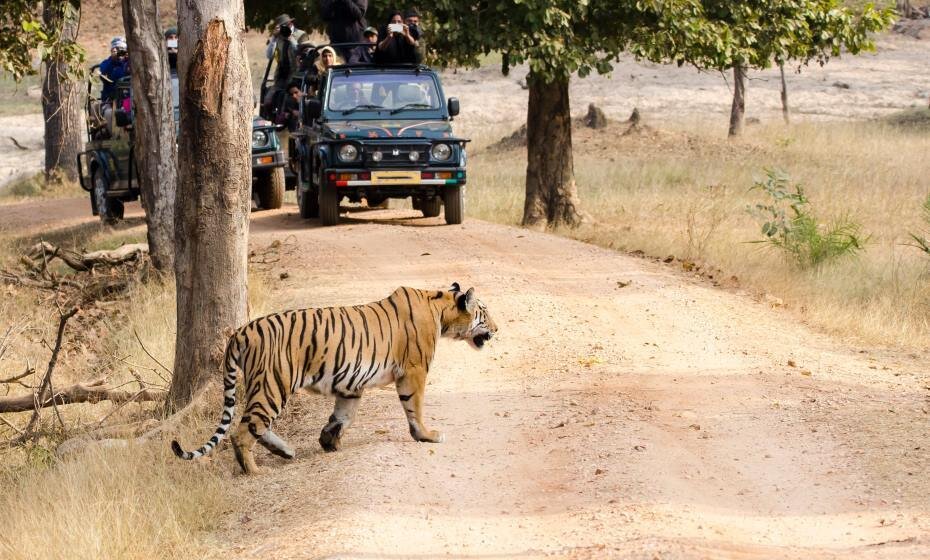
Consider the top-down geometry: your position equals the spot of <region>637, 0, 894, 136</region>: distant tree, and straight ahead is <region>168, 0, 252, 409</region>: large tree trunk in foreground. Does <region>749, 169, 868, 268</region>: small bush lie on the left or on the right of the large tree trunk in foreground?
left

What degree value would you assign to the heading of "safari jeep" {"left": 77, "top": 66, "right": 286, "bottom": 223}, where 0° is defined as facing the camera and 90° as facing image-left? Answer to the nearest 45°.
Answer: approximately 315°

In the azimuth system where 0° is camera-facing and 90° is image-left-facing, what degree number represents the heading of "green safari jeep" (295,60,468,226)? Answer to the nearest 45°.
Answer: approximately 0°

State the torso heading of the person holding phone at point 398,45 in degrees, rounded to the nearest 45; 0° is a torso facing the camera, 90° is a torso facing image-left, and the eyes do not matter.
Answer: approximately 0°

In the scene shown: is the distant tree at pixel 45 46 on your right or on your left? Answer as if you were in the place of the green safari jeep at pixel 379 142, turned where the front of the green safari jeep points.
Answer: on your right

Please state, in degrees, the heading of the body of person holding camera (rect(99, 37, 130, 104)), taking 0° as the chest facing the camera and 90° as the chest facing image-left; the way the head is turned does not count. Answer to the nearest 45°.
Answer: approximately 315°
